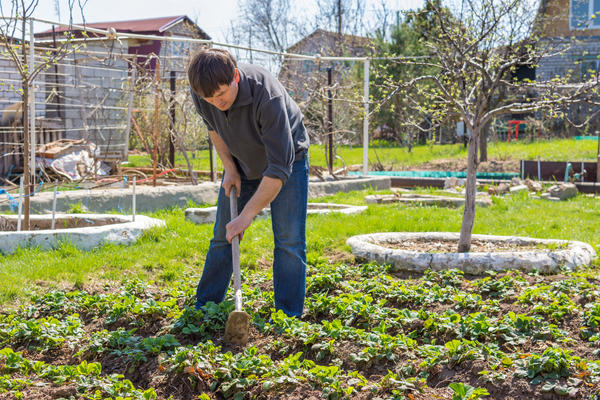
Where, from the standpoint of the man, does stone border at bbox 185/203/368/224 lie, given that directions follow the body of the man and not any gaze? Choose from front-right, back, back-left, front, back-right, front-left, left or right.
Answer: back-right

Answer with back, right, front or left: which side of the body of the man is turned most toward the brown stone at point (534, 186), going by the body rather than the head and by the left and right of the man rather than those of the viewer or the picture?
back

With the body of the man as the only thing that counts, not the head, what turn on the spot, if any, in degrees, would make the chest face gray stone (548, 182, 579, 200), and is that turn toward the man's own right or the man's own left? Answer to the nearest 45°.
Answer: approximately 180°

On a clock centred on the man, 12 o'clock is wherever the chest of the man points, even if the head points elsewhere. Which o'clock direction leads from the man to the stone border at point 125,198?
The stone border is roughly at 4 o'clock from the man.

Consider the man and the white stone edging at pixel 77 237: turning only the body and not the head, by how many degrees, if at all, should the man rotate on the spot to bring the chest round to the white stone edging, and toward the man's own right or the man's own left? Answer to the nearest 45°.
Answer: approximately 90° to the man's own right

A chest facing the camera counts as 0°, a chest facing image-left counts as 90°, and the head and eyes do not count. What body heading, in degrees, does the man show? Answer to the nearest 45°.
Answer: approximately 45°

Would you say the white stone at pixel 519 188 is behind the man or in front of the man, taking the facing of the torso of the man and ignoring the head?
behind

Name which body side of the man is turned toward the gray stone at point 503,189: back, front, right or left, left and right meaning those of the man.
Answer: back
